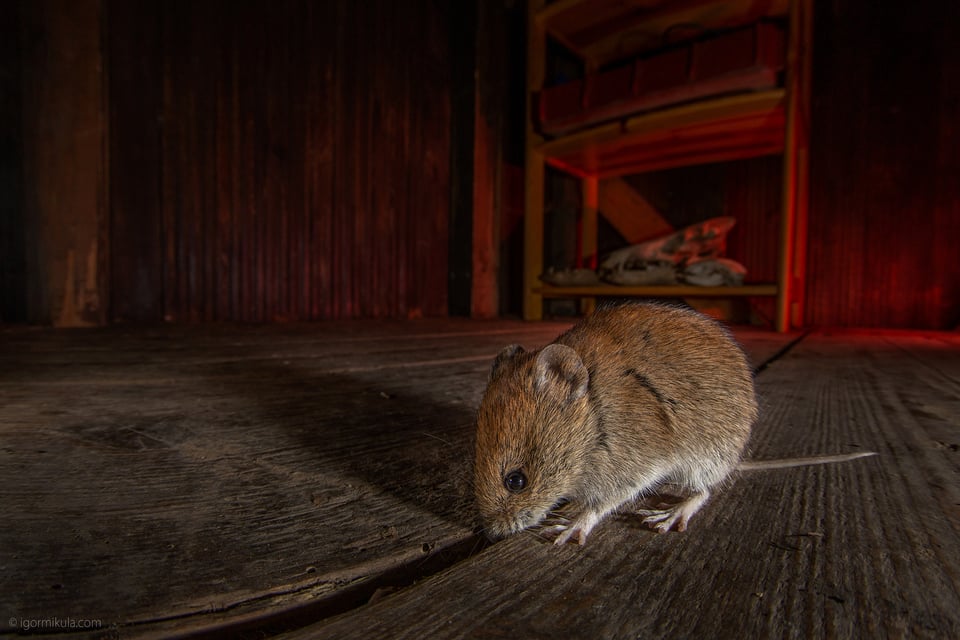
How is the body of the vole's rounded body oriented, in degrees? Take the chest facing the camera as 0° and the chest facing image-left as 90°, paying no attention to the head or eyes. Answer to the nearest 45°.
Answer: approximately 45°

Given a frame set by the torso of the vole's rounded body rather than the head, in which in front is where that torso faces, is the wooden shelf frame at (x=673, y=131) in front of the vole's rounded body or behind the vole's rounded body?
behind
